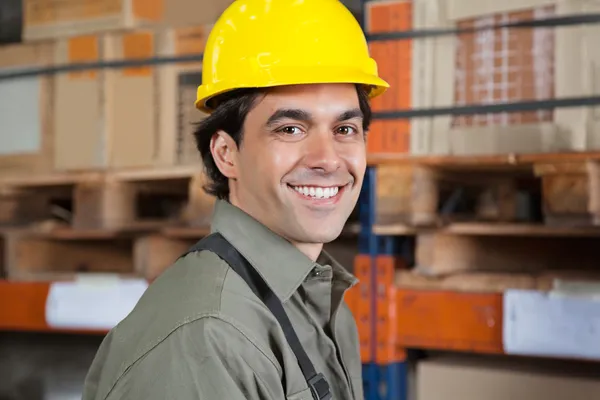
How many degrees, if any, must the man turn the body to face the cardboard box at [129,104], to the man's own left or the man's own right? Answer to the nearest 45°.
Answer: approximately 135° to the man's own left

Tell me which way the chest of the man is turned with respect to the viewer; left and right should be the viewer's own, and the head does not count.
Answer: facing the viewer and to the right of the viewer

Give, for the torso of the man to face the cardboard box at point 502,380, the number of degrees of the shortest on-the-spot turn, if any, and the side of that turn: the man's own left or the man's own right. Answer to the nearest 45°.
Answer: approximately 90° to the man's own left

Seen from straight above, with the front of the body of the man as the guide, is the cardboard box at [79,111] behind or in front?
behind

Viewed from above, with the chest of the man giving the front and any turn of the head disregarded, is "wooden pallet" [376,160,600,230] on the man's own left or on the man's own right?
on the man's own left

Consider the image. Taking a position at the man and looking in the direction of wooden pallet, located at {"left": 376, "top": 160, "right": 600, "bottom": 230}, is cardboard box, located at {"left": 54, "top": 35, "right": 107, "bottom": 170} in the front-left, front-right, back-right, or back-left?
front-left

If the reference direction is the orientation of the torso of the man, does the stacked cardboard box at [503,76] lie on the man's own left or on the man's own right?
on the man's own left

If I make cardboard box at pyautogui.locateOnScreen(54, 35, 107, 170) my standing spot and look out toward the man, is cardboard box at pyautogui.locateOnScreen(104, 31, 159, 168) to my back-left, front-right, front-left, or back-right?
front-left

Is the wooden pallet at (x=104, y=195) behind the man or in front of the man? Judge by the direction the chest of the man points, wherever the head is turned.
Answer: behind

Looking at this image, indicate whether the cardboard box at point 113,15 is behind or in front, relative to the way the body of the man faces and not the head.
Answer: behind
